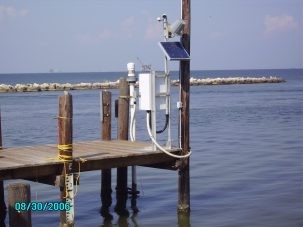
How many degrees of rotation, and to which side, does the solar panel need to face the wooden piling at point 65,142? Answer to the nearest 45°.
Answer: approximately 90° to its right

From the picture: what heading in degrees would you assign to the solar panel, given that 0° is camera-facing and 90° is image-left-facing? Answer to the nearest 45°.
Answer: approximately 315°

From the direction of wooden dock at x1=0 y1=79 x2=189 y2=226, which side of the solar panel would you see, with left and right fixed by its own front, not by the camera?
right
